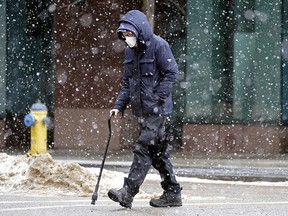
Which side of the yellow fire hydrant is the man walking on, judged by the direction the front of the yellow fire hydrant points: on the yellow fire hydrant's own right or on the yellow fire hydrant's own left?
on the yellow fire hydrant's own left

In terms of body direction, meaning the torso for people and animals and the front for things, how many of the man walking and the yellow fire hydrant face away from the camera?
0

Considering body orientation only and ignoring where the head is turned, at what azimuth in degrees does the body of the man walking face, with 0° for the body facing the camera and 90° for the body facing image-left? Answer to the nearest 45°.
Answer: approximately 45°

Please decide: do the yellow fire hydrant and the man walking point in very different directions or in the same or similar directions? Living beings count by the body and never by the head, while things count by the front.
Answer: same or similar directions

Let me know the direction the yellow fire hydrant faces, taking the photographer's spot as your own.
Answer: facing the viewer and to the left of the viewer

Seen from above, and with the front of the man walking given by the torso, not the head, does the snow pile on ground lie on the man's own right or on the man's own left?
on the man's own right

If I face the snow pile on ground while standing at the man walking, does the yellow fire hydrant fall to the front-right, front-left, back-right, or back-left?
front-right

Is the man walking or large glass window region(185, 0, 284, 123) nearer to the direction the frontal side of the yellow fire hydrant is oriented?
the man walking

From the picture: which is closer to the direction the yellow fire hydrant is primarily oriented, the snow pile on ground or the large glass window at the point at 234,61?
the snow pile on ground

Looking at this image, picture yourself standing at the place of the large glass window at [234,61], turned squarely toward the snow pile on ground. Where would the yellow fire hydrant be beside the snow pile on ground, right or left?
right

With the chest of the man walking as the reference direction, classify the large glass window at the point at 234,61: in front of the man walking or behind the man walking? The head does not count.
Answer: behind

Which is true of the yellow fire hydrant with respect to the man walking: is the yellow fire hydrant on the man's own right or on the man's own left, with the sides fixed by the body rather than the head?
on the man's own right
